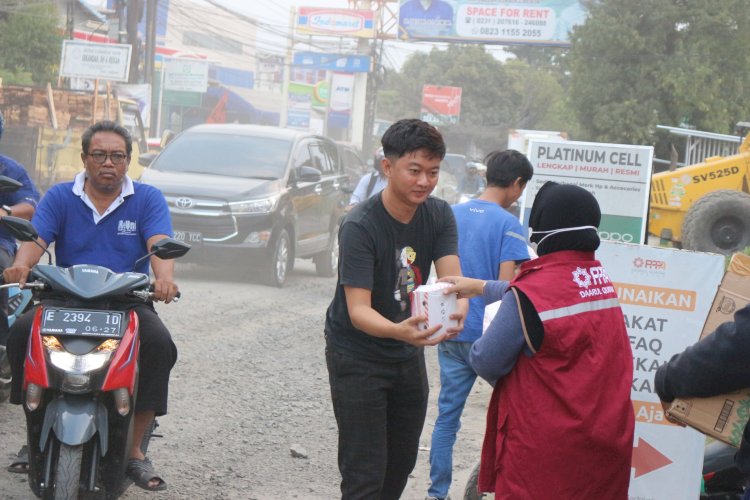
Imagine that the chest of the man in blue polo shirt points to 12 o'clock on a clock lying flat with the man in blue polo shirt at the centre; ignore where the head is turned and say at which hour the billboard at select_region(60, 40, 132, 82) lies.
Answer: The billboard is roughly at 6 o'clock from the man in blue polo shirt.

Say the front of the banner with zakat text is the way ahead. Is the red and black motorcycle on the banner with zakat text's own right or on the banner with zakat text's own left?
on the banner with zakat text's own right

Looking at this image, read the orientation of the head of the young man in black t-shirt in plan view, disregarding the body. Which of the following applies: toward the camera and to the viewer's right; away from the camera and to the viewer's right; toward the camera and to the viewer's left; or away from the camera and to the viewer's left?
toward the camera and to the viewer's right

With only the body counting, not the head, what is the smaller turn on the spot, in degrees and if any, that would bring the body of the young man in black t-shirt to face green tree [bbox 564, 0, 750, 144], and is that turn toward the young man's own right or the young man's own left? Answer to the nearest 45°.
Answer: approximately 135° to the young man's own left

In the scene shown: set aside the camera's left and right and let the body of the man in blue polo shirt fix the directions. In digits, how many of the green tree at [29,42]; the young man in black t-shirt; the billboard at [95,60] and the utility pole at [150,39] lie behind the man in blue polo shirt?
3

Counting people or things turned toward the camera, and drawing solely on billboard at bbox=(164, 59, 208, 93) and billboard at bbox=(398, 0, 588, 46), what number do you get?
2

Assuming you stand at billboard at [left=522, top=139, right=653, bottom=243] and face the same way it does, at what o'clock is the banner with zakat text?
The banner with zakat text is roughly at 12 o'clock from the billboard.

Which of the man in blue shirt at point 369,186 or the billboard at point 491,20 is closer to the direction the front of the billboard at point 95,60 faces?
the man in blue shirt

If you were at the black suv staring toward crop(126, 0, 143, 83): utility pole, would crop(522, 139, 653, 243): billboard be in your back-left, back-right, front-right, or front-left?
back-right

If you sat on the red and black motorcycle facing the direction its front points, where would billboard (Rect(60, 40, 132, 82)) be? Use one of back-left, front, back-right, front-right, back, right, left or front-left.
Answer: back
